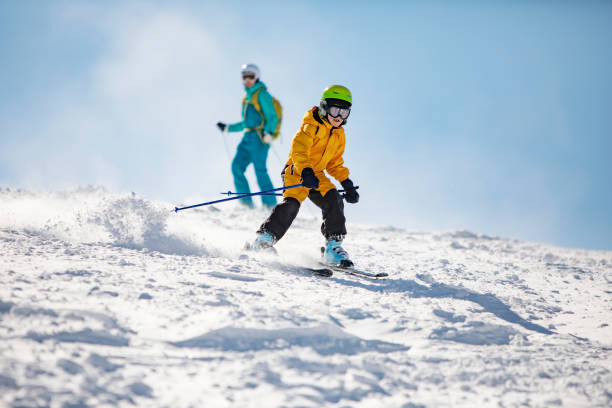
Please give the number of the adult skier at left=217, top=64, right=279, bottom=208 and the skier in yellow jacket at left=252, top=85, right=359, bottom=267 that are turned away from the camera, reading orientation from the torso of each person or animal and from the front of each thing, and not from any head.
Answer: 0

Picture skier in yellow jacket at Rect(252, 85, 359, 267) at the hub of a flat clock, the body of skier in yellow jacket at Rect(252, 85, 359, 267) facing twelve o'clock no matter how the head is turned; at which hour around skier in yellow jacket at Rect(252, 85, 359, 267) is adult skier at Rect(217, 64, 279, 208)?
adult skier at Rect(217, 64, 279, 208) is roughly at 7 o'clock from skier in yellow jacket at Rect(252, 85, 359, 267).

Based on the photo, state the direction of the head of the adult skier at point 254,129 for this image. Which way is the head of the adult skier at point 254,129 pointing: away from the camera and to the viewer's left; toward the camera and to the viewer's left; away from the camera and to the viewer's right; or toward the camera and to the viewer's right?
toward the camera and to the viewer's left

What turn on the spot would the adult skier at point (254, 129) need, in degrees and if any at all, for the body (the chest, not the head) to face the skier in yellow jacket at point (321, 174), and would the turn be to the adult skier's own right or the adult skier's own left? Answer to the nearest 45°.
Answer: approximately 45° to the adult skier's own left

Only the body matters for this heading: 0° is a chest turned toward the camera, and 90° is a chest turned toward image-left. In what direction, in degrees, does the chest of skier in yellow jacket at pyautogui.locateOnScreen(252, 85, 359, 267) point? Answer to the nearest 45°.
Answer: approximately 315°
